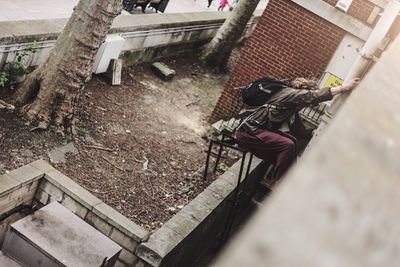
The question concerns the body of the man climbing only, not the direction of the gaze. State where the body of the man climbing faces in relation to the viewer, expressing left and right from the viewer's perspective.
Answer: facing to the right of the viewer

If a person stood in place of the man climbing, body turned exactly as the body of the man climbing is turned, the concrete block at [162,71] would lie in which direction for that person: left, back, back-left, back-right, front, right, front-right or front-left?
back-left

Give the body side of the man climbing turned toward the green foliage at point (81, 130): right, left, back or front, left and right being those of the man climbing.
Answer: back

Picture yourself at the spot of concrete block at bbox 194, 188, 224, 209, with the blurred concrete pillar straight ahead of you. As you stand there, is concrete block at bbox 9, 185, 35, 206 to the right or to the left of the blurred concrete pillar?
right

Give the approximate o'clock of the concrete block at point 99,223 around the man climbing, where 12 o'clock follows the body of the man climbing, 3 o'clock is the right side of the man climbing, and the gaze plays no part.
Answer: The concrete block is roughly at 4 o'clock from the man climbing.

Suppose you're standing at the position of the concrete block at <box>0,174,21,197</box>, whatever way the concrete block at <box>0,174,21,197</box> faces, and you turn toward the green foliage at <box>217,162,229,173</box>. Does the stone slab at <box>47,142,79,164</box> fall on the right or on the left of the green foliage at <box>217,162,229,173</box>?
left

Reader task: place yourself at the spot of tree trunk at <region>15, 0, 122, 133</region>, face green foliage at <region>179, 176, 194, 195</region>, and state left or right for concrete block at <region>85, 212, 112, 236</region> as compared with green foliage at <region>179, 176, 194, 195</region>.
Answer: right
